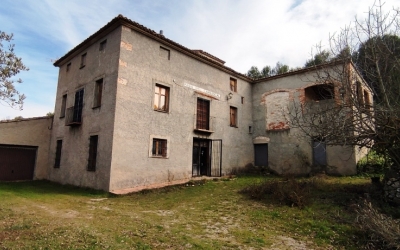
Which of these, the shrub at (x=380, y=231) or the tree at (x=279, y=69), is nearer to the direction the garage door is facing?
the shrub

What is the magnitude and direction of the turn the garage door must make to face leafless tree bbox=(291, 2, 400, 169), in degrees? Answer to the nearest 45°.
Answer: approximately 45° to its left

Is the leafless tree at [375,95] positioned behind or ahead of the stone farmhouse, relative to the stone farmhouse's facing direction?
ahead

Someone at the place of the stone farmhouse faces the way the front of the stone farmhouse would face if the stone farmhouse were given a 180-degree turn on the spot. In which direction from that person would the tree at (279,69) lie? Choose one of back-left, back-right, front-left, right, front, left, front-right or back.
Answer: right

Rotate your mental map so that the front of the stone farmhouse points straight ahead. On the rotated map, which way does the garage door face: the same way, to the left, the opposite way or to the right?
the same way

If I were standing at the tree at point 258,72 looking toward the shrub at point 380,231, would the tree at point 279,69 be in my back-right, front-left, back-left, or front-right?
front-left

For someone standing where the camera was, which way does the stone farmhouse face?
facing the viewer and to the right of the viewer

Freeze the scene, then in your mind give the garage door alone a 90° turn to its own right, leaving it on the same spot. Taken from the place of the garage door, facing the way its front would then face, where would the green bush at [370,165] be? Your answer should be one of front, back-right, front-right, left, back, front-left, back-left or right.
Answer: back-left

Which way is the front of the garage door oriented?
toward the camera

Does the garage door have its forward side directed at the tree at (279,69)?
no

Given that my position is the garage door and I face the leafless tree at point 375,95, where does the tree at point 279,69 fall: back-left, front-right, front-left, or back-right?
front-left

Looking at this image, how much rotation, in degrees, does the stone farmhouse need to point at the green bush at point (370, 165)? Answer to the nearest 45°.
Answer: approximately 45° to its left

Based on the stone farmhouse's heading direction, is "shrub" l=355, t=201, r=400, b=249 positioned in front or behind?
in front
